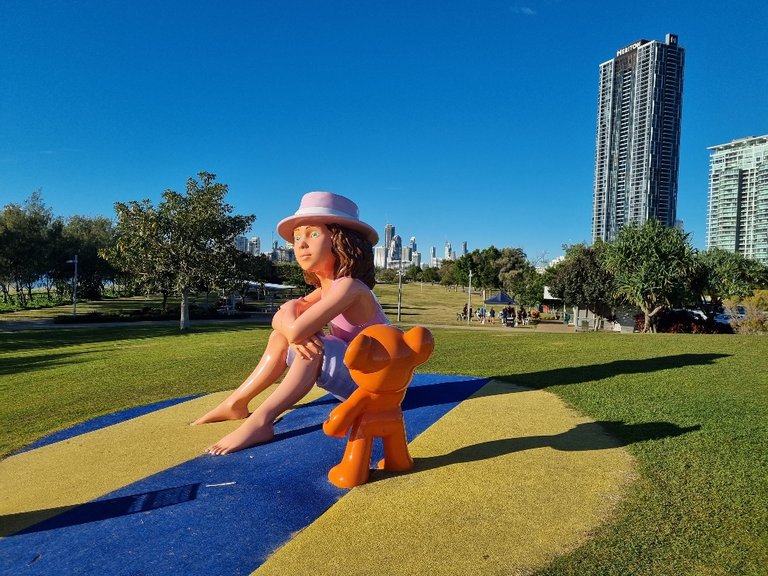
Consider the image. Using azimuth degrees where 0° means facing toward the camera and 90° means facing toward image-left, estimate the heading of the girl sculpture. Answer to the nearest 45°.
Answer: approximately 45°

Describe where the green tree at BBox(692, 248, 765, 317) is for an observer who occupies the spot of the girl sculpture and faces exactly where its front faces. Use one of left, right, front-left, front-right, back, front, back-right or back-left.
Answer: back

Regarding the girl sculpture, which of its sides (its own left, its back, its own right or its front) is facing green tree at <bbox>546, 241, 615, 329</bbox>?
back

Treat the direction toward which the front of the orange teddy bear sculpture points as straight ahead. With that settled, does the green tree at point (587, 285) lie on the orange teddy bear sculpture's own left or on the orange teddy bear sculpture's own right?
on the orange teddy bear sculpture's own right

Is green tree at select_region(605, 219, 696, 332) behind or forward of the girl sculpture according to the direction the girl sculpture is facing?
behind

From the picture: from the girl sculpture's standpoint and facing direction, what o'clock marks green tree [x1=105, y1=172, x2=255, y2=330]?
The green tree is roughly at 4 o'clock from the girl sculpture.

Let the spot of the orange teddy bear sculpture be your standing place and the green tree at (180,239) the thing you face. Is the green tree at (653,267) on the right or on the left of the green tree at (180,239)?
right

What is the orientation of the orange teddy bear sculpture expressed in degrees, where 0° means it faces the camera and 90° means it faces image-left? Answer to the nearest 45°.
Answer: approximately 135°

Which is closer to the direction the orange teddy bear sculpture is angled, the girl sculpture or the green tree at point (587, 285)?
the girl sculpture

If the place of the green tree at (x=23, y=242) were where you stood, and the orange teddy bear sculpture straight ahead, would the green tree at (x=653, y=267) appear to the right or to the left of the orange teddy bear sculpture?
left
